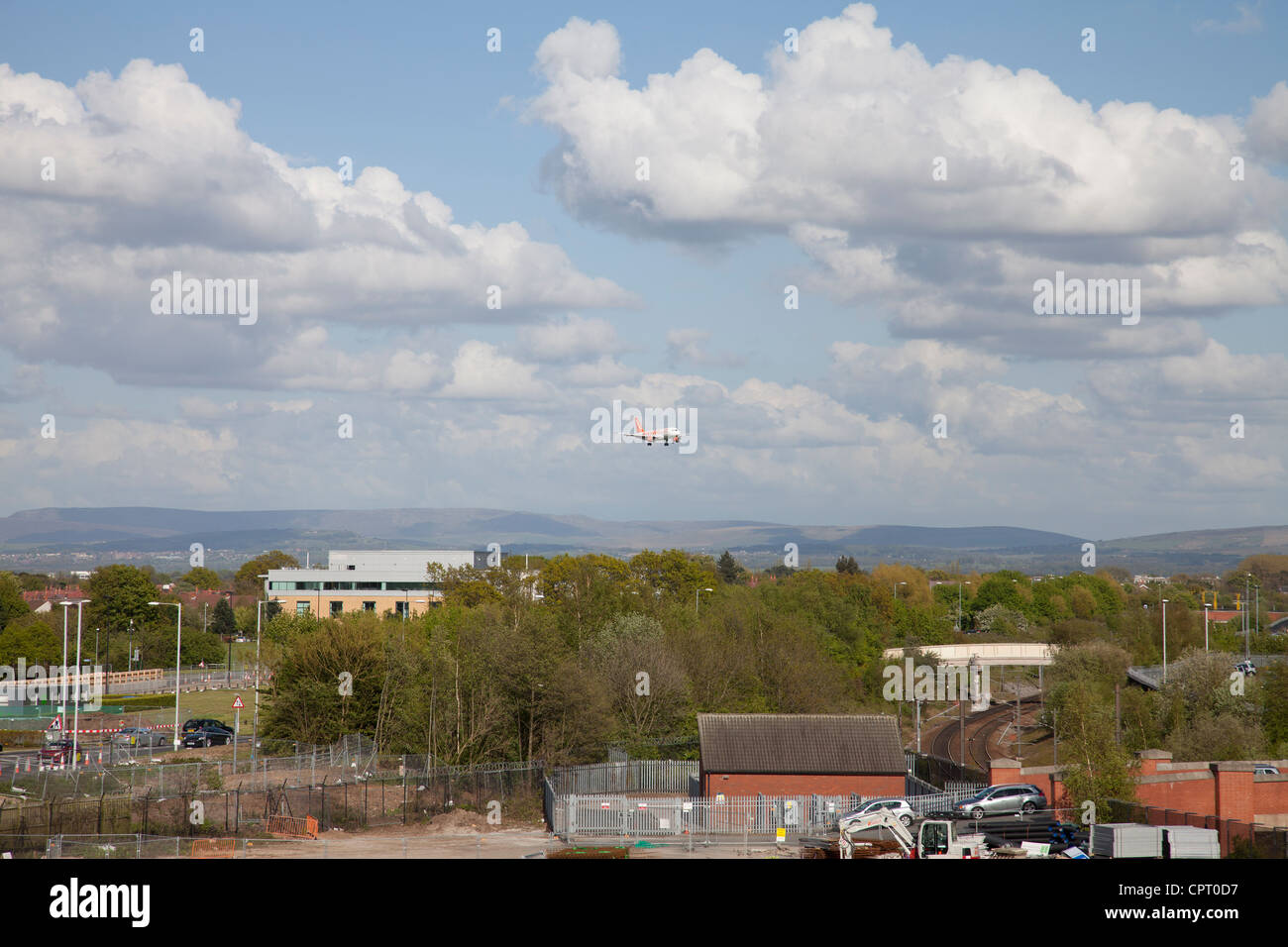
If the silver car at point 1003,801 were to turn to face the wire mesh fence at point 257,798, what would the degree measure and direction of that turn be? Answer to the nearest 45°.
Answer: approximately 45° to its right

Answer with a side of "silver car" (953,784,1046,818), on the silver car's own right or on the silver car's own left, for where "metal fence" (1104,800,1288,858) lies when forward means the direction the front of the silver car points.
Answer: on the silver car's own left

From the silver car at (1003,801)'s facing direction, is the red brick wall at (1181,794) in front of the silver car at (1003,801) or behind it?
behind

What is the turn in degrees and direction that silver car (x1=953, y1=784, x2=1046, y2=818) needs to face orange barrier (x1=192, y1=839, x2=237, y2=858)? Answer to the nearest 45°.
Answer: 0° — it already faces it

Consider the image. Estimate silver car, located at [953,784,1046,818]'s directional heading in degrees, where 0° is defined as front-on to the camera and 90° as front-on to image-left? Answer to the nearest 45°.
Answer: approximately 45°

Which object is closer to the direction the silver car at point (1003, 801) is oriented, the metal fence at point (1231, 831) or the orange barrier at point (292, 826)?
the orange barrier
